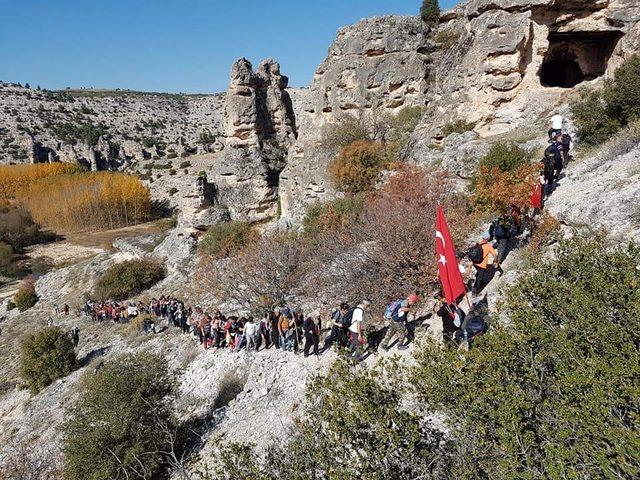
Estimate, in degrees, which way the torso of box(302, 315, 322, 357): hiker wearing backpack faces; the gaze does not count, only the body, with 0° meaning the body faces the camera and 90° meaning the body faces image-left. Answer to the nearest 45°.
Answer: approximately 270°

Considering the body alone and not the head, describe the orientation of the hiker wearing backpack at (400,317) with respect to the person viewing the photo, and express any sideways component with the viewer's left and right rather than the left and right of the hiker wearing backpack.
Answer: facing to the right of the viewer

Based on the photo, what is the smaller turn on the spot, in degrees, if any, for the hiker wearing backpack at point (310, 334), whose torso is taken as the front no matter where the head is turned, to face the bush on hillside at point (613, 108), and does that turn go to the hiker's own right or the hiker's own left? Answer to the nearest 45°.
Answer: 0° — they already face it

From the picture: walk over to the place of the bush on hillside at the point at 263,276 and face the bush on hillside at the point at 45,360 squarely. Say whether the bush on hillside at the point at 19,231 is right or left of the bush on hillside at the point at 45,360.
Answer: right

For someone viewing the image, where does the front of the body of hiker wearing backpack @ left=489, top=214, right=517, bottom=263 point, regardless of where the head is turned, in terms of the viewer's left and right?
facing away from the viewer and to the right of the viewer
